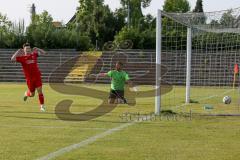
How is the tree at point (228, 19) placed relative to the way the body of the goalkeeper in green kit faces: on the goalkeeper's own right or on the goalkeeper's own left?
on the goalkeeper's own left

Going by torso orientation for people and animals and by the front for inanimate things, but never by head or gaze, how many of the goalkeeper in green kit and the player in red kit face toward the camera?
2

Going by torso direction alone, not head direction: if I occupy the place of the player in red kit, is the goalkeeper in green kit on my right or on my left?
on my left

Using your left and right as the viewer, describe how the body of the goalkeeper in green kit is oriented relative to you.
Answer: facing the viewer

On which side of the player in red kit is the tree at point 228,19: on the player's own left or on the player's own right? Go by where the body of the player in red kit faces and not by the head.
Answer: on the player's own left

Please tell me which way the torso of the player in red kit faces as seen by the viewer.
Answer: toward the camera

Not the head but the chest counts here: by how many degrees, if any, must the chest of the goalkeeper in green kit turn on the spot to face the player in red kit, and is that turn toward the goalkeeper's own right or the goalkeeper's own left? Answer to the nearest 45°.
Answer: approximately 45° to the goalkeeper's own right
